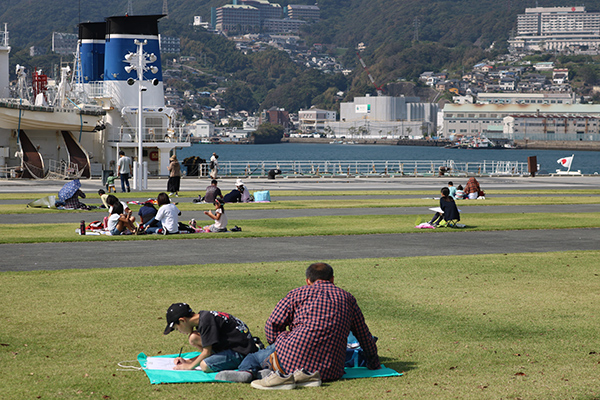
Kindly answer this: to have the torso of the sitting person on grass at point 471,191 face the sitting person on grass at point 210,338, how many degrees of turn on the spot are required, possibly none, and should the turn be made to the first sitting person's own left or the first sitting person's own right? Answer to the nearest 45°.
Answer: approximately 180°

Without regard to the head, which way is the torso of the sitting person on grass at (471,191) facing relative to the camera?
away from the camera

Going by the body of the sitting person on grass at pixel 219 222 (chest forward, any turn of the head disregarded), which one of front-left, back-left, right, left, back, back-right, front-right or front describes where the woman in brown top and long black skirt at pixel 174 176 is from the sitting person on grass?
right

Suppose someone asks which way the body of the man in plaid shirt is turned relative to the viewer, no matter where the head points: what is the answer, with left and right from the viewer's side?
facing away from the viewer

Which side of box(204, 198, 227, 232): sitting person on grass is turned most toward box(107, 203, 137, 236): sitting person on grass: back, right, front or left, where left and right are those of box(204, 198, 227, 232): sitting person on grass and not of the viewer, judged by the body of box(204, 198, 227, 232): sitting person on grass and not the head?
front

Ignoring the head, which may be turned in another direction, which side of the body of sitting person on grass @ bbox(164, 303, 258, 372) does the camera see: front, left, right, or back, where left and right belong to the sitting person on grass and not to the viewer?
left

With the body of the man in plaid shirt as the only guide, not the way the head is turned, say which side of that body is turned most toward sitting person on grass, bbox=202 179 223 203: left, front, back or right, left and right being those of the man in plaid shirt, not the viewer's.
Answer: front

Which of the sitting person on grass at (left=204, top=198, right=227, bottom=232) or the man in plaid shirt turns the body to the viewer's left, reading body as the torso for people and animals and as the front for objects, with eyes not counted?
the sitting person on grass

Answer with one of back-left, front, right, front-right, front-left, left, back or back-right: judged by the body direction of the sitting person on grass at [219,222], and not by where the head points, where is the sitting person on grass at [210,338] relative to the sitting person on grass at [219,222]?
left

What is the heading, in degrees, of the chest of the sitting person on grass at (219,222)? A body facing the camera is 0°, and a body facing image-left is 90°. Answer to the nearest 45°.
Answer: approximately 90°

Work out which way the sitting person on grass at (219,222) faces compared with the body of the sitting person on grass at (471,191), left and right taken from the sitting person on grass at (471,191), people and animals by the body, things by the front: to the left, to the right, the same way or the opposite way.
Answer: to the left

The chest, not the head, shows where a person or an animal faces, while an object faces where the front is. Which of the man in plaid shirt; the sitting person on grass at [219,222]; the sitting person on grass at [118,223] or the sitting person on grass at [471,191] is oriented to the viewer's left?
the sitting person on grass at [219,222]

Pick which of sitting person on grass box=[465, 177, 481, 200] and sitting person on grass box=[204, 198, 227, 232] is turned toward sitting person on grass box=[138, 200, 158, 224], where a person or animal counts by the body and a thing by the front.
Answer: sitting person on grass box=[204, 198, 227, 232]
